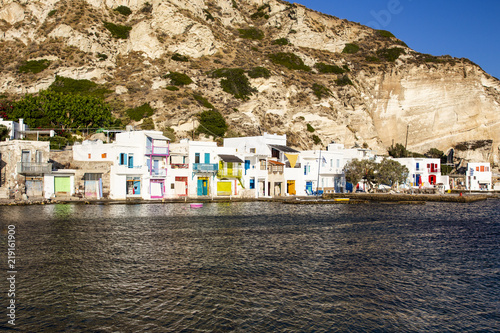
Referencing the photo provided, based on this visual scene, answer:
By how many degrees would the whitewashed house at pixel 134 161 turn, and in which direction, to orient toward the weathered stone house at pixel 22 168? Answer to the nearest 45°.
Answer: approximately 90° to its right

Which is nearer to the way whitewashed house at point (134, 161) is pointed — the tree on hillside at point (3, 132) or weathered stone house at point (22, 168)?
the weathered stone house

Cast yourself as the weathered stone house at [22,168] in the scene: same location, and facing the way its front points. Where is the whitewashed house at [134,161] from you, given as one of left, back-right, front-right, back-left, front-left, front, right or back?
left

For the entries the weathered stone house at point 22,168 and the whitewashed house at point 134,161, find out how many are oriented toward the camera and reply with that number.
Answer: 2

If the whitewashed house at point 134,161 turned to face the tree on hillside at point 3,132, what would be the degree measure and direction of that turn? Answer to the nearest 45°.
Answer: approximately 135° to its right

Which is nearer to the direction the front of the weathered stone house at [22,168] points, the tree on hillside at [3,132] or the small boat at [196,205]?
the small boat

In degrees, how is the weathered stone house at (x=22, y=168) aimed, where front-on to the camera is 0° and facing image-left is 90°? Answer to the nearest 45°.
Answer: approximately 0°

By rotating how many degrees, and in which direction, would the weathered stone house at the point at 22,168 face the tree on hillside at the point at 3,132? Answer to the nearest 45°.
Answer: approximately 180°

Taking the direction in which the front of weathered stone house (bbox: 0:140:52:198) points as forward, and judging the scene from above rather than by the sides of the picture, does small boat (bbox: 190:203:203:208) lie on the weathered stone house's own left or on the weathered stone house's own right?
on the weathered stone house's own left
